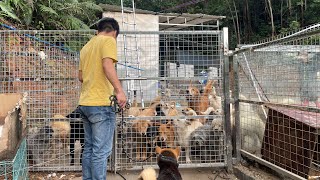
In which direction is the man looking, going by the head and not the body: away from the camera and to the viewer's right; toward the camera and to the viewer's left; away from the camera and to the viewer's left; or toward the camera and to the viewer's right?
away from the camera and to the viewer's right

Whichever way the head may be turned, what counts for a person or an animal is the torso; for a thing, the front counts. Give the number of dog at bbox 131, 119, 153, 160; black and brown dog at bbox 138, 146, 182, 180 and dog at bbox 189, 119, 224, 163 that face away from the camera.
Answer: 1

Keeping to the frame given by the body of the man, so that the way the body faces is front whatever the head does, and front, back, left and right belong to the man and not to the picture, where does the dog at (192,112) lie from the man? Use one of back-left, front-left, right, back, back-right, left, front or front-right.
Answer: front

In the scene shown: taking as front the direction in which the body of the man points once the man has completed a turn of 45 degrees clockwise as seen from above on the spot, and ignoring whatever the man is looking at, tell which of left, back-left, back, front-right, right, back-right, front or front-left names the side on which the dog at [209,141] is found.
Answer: front-left

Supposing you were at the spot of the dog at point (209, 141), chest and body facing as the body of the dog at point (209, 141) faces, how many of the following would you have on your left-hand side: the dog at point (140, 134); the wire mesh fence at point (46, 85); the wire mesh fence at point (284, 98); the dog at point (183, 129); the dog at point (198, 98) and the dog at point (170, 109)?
1

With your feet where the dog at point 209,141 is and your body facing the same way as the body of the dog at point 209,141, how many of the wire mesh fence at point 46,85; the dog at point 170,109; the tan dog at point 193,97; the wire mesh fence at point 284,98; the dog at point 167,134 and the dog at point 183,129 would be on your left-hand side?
1

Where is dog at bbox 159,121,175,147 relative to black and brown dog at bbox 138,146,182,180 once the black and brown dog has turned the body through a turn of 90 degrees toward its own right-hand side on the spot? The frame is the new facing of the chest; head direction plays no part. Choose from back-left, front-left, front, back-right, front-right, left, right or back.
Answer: left

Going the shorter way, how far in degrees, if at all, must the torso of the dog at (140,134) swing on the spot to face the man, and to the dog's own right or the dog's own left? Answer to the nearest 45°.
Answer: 0° — it already faces them

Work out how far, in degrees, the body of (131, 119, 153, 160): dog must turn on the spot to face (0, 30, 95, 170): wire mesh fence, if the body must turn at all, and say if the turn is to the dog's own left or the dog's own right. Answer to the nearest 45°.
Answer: approximately 90° to the dog's own right

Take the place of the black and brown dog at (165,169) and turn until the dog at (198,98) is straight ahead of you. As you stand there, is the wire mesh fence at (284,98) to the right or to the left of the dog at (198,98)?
right

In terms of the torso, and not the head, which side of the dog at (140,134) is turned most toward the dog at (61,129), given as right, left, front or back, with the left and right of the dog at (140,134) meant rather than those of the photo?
right

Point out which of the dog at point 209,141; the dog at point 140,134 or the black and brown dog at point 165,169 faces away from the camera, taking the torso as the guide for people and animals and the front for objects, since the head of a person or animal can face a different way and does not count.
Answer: the black and brown dog

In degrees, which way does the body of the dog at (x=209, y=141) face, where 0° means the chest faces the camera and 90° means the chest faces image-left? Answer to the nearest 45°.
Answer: approximately 45°

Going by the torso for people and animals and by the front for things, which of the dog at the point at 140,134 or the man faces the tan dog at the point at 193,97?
the man

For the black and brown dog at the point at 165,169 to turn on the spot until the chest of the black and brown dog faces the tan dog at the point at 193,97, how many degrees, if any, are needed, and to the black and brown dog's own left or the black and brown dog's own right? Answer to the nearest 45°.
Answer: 0° — it already faces it

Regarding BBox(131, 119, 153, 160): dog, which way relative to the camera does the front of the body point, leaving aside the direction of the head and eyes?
toward the camera

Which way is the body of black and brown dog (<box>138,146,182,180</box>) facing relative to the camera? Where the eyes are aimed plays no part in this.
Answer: away from the camera

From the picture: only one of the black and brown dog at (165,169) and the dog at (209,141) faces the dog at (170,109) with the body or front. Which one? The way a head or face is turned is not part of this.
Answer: the black and brown dog

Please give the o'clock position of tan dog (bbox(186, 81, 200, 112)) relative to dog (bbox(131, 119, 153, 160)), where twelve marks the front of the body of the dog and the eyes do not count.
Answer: The tan dog is roughly at 8 o'clock from the dog.

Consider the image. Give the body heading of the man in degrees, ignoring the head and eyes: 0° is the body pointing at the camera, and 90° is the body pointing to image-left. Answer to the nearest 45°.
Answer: approximately 225°
